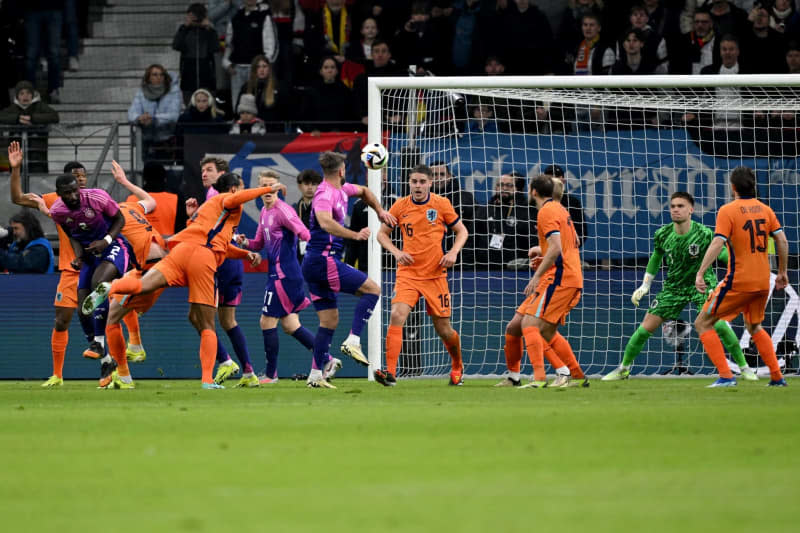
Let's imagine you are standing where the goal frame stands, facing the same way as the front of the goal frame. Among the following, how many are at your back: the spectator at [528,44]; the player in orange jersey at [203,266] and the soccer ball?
1

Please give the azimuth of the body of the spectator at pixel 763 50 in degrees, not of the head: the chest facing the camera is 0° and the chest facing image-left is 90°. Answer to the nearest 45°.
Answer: approximately 0°

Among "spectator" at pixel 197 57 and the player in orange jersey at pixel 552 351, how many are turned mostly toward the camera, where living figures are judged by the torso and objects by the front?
1

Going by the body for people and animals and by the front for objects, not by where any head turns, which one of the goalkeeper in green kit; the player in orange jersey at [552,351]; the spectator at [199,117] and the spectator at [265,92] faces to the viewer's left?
the player in orange jersey

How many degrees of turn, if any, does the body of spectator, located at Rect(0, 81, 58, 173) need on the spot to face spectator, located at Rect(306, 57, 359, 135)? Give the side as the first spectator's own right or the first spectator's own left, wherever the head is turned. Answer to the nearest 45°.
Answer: approximately 45° to the first spectator's own left

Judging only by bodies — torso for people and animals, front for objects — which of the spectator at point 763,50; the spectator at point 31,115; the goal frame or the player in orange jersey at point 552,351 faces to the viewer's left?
the player in orange jersey
